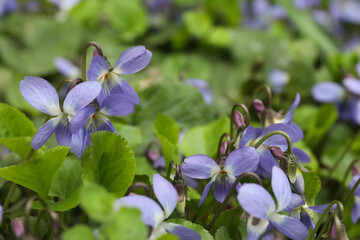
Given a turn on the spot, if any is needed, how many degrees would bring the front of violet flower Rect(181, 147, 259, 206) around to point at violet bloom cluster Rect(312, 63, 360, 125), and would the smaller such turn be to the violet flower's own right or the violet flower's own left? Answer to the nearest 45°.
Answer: approximately 135° to the violet flower's own left

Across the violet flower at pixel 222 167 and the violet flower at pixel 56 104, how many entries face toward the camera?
2

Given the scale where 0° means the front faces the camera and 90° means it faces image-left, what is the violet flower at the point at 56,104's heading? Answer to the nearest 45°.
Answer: approximately 0°
